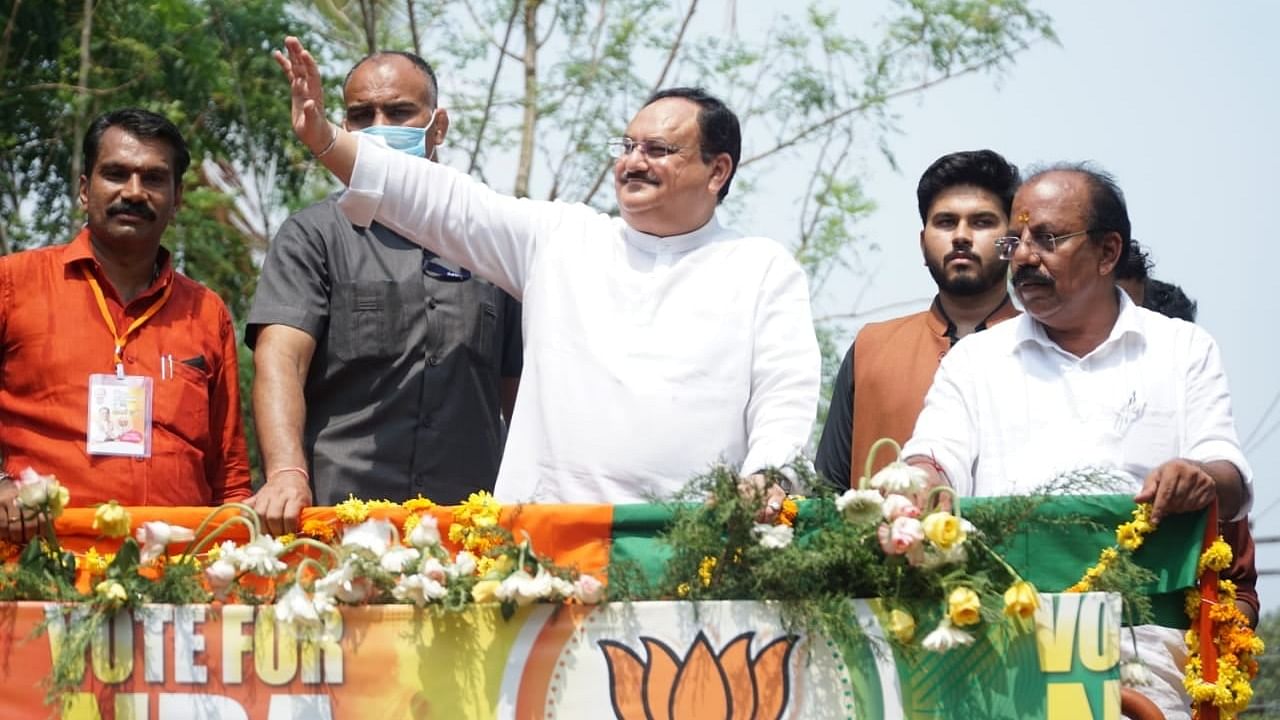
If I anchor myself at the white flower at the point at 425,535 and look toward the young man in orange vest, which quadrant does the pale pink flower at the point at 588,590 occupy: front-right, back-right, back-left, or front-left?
front-right

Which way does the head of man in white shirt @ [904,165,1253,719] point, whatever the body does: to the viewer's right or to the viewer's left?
to the viewer's left

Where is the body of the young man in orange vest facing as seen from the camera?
toward the camera

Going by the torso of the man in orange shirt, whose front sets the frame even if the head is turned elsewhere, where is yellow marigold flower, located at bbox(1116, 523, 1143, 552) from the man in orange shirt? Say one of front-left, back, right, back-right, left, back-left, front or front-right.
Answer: front-left

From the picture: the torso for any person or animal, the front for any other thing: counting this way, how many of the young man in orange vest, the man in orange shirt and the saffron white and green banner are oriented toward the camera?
3

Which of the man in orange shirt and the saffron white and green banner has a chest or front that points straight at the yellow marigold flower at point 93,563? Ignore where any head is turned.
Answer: the man in orange shirt

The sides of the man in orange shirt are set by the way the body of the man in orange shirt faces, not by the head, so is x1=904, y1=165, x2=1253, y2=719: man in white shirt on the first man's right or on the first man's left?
on the first man's left

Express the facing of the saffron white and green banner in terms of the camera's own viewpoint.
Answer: facing the viewer
